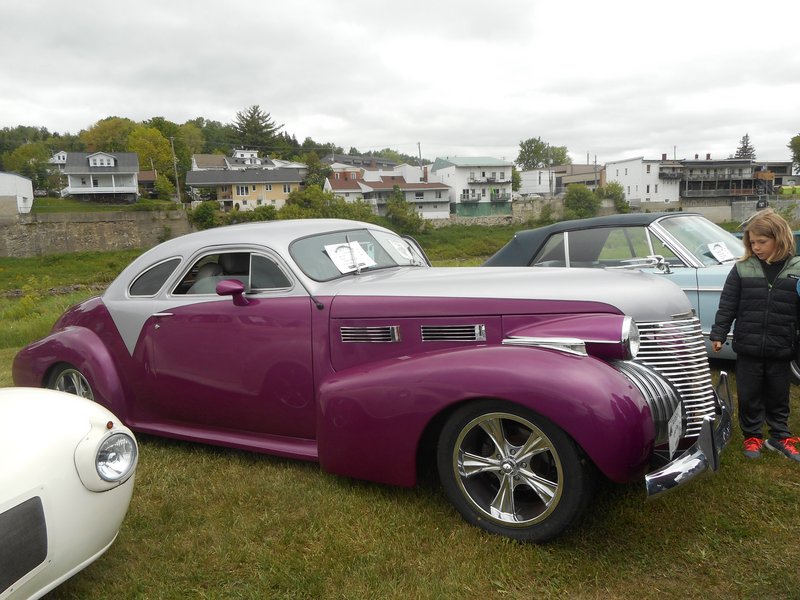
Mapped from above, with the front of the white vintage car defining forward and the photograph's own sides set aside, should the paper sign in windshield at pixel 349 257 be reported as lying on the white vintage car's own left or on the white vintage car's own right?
on the white vintage car's own left

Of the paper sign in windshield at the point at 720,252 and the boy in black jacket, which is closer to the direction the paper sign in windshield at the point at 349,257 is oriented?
the boy in black jacket

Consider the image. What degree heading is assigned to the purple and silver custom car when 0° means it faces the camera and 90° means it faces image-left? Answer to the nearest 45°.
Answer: approximately 315°

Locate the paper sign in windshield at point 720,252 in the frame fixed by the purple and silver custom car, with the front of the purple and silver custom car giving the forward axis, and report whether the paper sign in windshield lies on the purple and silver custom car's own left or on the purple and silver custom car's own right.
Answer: on the purple and silver custom car's own left

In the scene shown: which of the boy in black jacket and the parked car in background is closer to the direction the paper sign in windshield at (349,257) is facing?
the boy in black jacket

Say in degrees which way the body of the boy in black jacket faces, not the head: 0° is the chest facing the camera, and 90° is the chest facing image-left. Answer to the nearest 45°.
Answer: approximately 0°

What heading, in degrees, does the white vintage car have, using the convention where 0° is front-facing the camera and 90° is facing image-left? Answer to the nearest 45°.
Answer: approximately 315°

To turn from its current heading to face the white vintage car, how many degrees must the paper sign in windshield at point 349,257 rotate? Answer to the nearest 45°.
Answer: approximately 90° to its right

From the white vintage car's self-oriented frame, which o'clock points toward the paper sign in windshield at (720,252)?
The paper sign in windshield is roughly at 10 o'clock from the white vintage car.

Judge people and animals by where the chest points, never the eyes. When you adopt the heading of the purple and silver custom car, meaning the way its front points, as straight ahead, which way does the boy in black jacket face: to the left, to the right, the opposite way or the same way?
to the right
